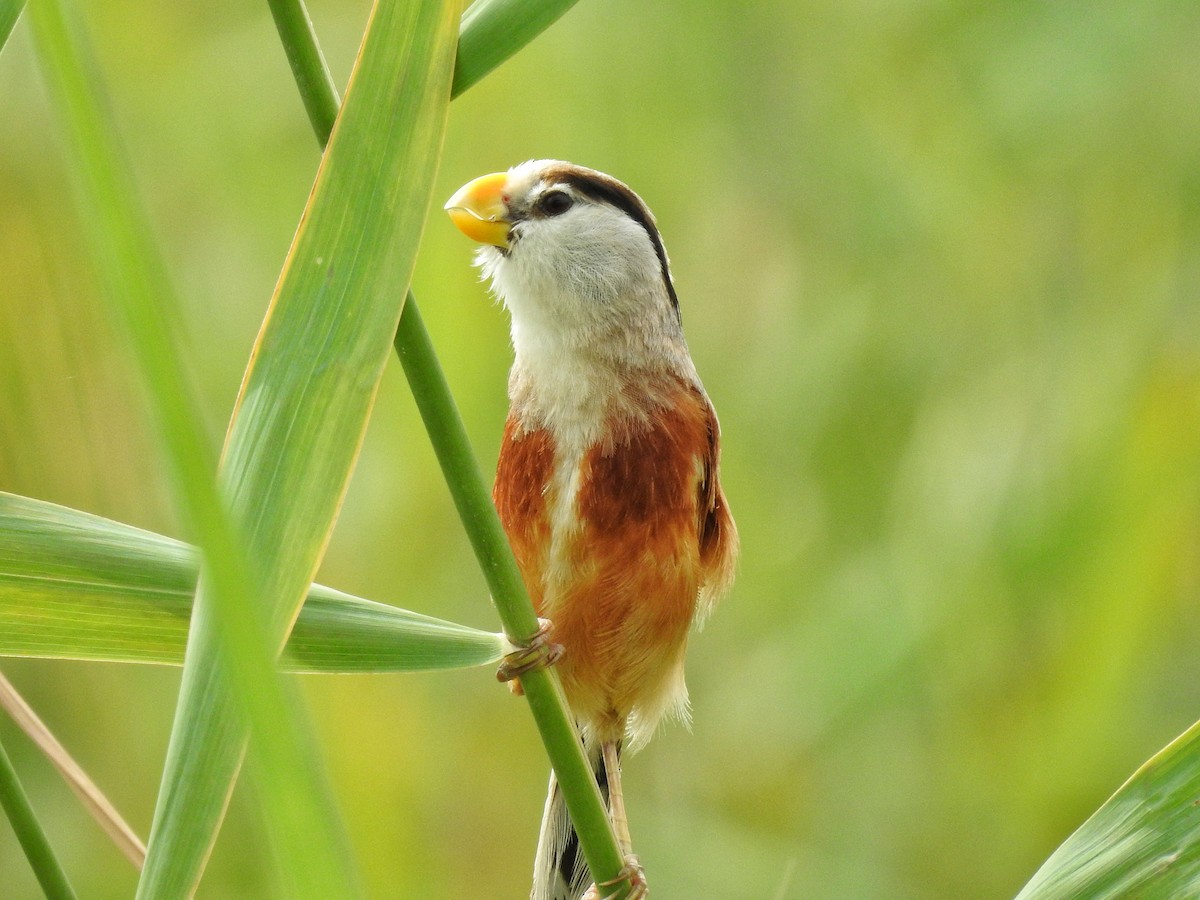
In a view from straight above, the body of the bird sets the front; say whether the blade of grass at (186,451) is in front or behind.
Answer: in front

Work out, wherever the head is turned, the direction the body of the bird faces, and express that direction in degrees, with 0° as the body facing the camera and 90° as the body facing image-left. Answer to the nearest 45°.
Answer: approximately 45°

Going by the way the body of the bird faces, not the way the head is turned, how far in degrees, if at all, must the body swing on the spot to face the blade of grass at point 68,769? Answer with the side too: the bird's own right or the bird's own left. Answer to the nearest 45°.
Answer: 0° — it already faces it

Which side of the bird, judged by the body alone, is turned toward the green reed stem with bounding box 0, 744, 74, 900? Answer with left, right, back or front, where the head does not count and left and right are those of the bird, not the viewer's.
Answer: right

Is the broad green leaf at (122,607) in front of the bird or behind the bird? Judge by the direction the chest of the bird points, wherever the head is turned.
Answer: in front
